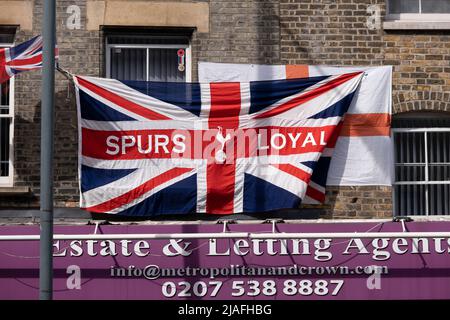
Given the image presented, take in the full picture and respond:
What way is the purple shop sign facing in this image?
toward the camera

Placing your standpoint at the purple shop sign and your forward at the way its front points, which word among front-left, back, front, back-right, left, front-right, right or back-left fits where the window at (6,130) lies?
right

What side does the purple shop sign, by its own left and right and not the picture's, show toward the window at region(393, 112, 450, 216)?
left

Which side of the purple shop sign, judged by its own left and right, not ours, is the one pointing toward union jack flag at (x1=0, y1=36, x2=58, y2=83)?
right
